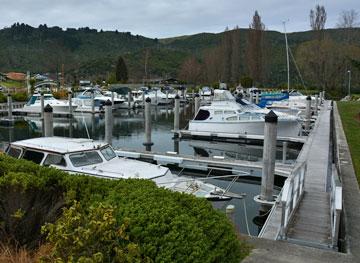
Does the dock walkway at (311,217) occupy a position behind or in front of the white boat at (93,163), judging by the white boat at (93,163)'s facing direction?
in front

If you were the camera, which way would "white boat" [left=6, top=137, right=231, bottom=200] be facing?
facing the viewer and to the right of the viewer

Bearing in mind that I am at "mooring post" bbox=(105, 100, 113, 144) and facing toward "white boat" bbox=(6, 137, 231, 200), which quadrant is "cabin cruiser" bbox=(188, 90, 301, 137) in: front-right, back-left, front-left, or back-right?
back-left

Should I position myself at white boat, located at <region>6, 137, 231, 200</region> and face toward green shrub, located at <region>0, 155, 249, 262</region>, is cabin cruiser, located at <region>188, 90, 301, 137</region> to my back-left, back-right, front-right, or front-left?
back-left

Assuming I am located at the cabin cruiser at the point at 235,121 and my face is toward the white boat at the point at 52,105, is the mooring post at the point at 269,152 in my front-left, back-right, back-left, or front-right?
back-left

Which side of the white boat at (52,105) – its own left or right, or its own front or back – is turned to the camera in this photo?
right

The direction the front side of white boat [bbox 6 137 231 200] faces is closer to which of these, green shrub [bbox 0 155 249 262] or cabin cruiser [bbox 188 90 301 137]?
the green shrub
